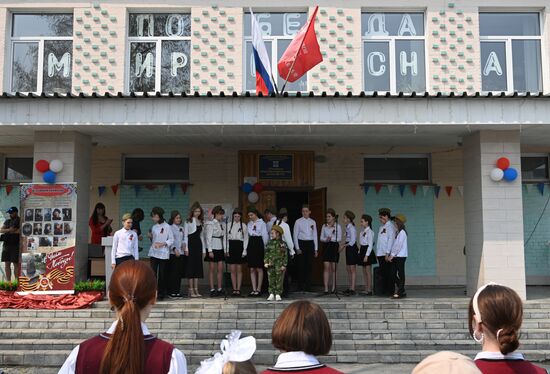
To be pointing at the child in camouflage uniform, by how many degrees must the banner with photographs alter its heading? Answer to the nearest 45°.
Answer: approximately 90° to its left

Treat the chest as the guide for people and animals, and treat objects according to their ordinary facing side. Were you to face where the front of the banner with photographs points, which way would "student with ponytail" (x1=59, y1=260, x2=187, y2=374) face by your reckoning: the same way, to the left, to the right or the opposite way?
the opposite way

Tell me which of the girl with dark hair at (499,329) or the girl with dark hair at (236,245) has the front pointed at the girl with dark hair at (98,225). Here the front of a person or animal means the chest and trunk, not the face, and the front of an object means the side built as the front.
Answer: the girl with dark hair at (499,329)

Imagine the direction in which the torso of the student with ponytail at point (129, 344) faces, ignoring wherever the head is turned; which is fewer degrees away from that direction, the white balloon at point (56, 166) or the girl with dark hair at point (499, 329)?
the white balloon

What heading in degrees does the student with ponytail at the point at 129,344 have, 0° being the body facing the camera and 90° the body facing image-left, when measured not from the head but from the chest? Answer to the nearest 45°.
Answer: approximately 180°

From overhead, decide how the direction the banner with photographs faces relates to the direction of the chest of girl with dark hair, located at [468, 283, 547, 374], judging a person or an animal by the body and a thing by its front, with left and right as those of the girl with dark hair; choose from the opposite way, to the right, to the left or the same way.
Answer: the opposite way

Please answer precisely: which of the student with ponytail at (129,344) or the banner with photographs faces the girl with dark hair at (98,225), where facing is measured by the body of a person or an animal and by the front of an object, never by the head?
the student with ponytail

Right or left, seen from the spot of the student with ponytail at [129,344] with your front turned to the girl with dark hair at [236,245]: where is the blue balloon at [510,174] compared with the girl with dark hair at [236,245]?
right

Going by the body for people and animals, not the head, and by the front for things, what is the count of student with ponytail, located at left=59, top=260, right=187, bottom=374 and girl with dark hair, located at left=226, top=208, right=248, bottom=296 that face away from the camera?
1

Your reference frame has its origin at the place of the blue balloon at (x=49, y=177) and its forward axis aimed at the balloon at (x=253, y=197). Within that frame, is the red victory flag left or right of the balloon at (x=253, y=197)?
right

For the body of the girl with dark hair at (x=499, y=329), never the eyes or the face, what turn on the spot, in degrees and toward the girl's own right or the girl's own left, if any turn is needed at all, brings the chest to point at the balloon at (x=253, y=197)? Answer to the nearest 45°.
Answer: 0° — they already face it

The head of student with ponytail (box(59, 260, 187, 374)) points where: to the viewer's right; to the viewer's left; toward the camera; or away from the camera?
away from the camera

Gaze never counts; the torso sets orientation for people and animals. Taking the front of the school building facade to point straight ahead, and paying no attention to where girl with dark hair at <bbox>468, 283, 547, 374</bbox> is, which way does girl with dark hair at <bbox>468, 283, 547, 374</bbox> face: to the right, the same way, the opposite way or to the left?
the opposite way

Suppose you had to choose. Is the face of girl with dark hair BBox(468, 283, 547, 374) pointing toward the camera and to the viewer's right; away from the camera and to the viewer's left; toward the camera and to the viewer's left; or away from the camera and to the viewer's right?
away from the camera and to the viewer's left

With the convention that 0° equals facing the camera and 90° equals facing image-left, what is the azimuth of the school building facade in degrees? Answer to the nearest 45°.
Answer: approximately 0°
